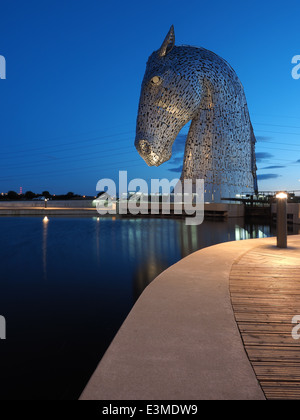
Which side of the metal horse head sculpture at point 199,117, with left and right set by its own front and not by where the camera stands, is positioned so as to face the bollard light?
left

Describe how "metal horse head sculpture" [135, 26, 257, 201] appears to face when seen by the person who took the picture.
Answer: facing to the left of the viewer
